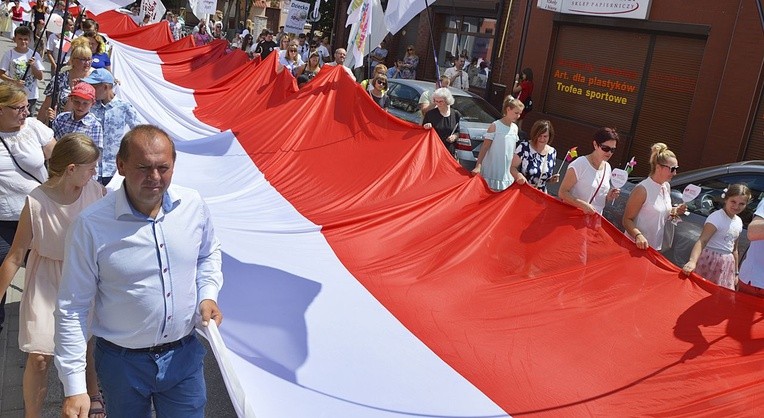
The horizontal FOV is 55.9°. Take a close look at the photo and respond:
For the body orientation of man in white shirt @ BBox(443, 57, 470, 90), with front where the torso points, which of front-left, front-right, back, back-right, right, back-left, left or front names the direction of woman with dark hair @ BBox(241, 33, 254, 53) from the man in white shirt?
back

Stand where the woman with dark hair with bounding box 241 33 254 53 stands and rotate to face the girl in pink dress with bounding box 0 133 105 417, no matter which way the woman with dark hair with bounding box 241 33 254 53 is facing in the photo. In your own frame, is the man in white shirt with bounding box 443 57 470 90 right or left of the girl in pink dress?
left

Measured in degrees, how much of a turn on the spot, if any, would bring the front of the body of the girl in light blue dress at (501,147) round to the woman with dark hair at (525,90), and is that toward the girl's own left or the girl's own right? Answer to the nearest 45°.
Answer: approximately 135° to the girl's own left

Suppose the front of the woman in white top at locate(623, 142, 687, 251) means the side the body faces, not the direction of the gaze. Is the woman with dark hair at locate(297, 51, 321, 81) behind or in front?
behind

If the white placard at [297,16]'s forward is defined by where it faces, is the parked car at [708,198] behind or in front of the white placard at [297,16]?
in front

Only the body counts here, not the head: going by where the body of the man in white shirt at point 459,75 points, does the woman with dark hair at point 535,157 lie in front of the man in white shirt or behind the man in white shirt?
in front

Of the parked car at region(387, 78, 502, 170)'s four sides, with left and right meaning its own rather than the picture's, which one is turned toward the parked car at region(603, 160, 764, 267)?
back

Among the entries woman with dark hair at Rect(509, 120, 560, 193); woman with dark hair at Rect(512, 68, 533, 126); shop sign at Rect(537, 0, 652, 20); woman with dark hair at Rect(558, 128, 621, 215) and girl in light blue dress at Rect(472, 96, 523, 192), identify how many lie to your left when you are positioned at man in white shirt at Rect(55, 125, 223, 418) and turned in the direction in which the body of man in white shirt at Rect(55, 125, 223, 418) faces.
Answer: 5

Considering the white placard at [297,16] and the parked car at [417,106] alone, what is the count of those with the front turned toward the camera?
1

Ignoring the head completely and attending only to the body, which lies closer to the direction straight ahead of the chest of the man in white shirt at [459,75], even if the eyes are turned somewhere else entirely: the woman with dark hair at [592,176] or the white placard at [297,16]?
the woman with dark hair

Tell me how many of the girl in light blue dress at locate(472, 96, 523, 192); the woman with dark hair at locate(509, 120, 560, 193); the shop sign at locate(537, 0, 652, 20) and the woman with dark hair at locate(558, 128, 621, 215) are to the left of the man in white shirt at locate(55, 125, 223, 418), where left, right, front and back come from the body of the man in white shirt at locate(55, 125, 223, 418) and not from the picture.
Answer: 4

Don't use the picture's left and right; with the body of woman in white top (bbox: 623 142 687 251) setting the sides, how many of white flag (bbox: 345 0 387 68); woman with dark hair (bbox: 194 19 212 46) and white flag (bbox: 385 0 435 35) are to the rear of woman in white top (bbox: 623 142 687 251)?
3
